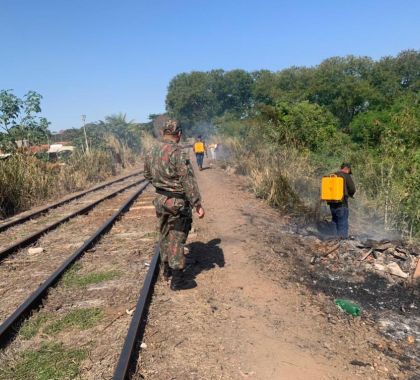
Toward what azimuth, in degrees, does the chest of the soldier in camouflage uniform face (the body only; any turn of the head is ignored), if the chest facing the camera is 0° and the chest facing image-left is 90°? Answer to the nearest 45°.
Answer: approximately 225°

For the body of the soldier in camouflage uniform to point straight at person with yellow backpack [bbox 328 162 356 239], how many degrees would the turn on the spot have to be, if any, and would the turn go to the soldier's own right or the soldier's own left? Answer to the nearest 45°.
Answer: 0° — they already face them

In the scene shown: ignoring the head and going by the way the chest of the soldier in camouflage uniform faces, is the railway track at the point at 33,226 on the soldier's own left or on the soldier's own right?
on the soldier's own left
